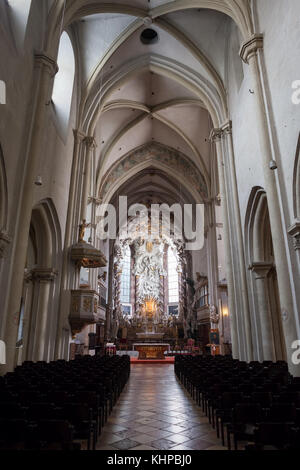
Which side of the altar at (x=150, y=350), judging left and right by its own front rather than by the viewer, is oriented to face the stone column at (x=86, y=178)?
front

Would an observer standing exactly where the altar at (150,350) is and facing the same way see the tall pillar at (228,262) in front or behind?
in front

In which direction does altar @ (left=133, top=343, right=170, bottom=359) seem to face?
toward the camera

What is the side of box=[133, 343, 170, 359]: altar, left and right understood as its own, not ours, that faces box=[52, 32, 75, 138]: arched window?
front

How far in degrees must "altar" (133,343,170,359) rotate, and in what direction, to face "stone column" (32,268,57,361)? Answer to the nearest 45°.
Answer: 0° — it already faces it

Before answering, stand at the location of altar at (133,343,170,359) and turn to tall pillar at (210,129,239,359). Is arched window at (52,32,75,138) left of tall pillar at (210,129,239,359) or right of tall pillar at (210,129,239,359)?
right

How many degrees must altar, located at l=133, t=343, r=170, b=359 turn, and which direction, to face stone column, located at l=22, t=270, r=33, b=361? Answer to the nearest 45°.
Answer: approximately 45° to its right
